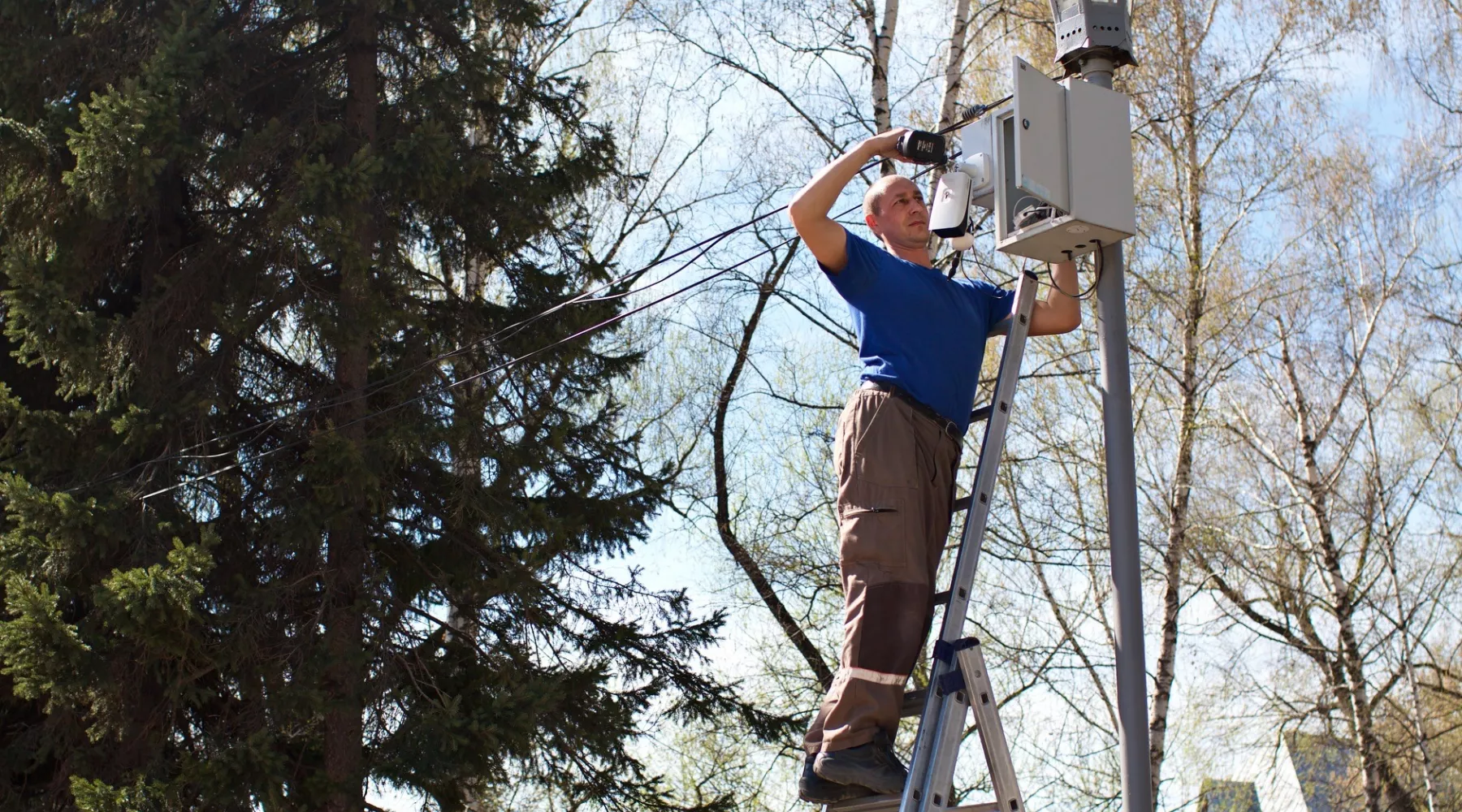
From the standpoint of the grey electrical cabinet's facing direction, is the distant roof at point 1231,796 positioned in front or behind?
behind

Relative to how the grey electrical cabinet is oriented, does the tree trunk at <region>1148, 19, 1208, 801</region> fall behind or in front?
behind

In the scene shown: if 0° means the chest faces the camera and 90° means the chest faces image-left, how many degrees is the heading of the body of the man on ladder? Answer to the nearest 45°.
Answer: approximately 315°

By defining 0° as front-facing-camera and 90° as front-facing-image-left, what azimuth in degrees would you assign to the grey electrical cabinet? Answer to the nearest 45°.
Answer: approximately 45°
